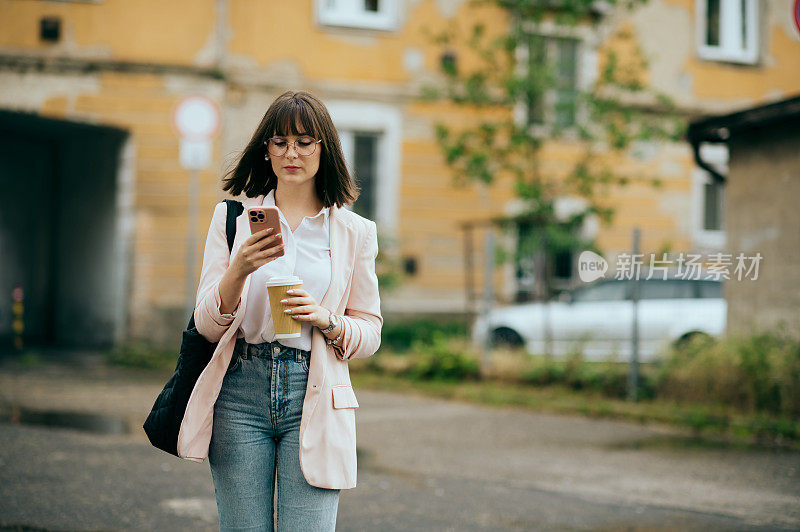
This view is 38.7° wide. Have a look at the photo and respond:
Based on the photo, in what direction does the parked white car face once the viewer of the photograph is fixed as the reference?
facing to the left of the viewer

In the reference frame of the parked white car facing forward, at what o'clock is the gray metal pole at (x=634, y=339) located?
The gray metal pole is roughly at 9 o'clock from the parked white car.

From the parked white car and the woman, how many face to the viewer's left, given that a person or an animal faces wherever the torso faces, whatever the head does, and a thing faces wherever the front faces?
1

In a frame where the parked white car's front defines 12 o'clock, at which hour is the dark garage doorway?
The dark garage doorway is roughly at 1 o'clock from the parked white car.

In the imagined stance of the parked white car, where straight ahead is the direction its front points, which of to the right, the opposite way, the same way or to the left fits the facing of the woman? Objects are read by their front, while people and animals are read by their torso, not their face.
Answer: to the left

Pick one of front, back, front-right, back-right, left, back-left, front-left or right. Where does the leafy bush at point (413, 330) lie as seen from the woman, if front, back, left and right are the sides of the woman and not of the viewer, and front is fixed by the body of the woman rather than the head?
back

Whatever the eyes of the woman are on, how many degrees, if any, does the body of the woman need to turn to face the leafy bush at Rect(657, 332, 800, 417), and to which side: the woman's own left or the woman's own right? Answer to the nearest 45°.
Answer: approximately 135° to the woman's own left

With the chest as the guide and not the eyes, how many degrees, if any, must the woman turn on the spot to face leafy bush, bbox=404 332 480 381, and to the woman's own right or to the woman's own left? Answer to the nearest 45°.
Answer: approximately 180°

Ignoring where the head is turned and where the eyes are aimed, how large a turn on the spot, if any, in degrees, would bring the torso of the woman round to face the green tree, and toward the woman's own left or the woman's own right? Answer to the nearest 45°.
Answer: approximately 180°

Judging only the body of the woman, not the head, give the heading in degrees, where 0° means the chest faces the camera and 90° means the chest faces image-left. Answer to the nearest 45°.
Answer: approximately 0°

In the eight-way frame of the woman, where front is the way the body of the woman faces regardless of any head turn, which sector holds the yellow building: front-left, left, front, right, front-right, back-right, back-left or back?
back
